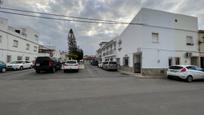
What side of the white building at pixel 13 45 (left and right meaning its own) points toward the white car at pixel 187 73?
front

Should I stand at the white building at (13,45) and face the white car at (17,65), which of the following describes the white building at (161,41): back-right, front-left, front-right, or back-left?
front-left

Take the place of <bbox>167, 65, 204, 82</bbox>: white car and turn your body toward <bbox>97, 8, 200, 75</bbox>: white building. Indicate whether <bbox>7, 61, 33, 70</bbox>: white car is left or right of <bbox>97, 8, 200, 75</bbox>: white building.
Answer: left

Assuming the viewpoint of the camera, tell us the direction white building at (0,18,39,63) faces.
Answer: facing the viewer and to the right of the viewer

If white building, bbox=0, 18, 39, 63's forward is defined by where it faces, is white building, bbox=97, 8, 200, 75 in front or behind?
in front
